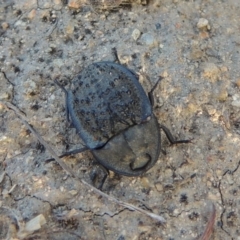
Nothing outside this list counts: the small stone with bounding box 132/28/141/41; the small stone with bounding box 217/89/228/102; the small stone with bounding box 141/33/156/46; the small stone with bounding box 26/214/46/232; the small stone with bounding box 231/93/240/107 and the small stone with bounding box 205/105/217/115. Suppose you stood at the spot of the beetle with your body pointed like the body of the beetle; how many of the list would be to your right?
1

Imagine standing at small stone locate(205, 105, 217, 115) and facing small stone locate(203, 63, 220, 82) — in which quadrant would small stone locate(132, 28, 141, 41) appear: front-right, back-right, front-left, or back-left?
front-left

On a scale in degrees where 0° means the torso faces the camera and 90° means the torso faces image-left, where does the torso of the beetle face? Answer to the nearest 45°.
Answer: approximately 315°

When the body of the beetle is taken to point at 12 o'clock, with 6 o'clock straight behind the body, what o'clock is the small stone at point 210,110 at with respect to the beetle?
The small stone is roughly at 10 o'clock from the beetle.

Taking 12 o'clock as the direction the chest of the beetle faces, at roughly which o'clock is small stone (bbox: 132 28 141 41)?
The small stone is roughly at 8 o'clock from the beetle.

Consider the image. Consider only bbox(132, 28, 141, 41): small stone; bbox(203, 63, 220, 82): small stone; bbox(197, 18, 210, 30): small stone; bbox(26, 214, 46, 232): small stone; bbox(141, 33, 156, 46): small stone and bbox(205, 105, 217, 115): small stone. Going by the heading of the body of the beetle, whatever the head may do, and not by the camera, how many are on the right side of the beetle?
1

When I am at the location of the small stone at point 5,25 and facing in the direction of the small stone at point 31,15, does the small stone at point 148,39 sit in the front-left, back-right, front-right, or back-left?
front-right

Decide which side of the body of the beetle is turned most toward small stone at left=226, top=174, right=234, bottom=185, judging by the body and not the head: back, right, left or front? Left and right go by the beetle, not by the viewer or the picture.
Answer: front

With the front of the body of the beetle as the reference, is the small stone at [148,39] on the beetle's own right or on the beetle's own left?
on the beetle's own left

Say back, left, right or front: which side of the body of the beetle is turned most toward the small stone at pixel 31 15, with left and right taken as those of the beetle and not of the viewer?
back

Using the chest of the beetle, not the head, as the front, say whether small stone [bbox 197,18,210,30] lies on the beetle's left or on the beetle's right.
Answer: on the beetle's left

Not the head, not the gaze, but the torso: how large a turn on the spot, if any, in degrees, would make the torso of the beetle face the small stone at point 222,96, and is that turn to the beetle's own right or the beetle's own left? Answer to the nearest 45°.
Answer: approximately 45° to the beetle's own left

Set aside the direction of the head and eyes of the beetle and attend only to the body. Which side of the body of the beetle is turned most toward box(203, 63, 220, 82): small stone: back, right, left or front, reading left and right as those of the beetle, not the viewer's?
left
